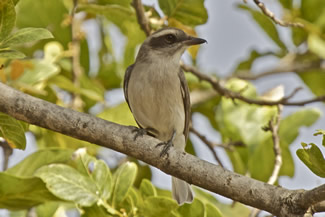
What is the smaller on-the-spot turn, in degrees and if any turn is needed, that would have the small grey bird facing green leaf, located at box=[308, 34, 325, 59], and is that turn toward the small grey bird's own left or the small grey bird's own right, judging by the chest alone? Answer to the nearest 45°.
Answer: approximately 135° to the small grey bird's own left

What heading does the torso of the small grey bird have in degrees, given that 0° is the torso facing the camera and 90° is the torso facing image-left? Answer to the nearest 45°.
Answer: approximately 0°

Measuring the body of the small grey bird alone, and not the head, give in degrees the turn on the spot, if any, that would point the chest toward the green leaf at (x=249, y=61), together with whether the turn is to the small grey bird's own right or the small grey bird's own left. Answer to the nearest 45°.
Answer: approximately 135° to the small grey bird's own left

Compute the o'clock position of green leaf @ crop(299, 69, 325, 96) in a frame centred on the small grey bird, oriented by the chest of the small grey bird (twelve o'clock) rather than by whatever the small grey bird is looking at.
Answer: The green leaf is roughly at 8 o'clock from the small grey bird.

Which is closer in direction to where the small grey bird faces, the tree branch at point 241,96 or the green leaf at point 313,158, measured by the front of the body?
the green leaf

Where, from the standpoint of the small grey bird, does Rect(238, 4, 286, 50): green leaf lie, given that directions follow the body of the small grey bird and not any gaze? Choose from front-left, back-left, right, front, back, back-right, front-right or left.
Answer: back-left

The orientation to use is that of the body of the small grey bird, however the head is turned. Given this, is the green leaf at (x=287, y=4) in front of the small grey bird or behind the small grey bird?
behind

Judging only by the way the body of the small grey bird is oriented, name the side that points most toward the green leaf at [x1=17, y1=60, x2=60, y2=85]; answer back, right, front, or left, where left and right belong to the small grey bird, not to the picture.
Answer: right

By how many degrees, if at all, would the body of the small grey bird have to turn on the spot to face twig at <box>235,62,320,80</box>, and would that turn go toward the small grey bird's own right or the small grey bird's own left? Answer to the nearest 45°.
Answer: approximately 135° to the small grey bird's own left
